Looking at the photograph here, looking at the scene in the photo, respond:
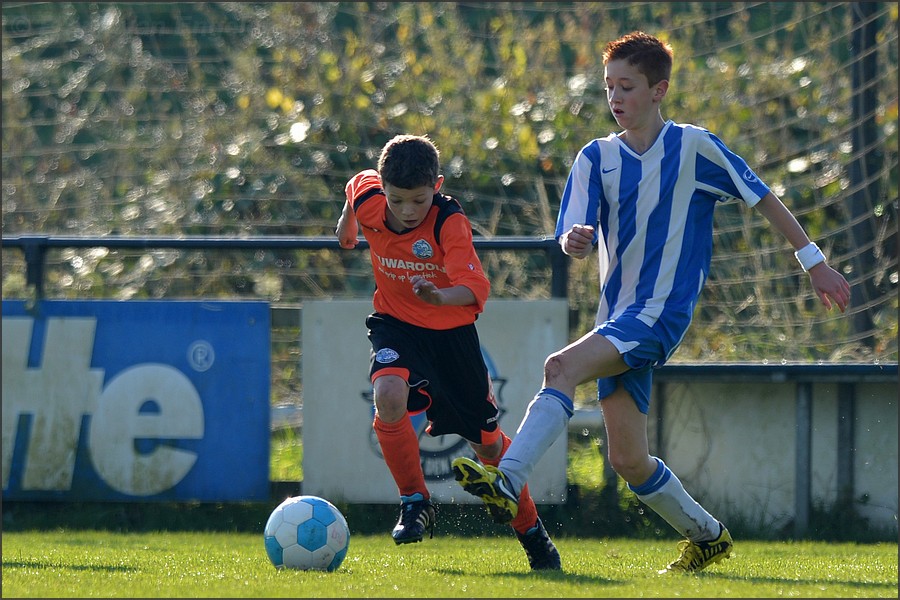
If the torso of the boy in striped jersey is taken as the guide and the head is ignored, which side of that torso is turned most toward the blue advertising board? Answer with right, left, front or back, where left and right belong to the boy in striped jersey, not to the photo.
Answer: right

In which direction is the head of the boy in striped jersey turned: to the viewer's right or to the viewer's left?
to the viewer's left

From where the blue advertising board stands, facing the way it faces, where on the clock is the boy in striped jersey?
The boy in striped jersey is roughly at 11 o'clock from the blue advertising board.

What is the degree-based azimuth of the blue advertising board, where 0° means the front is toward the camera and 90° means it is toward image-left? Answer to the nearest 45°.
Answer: approximately 0°

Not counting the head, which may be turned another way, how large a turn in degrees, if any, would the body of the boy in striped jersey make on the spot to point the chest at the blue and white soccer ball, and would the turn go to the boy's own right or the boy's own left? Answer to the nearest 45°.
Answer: approximately 45° to the boy's own right

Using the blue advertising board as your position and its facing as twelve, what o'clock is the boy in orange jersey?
The boy in orange jersey is roughly at 11 o'clock from the blue advertising board.

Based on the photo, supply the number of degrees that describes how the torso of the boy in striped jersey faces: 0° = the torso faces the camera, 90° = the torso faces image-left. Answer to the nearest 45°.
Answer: approximately 45°
